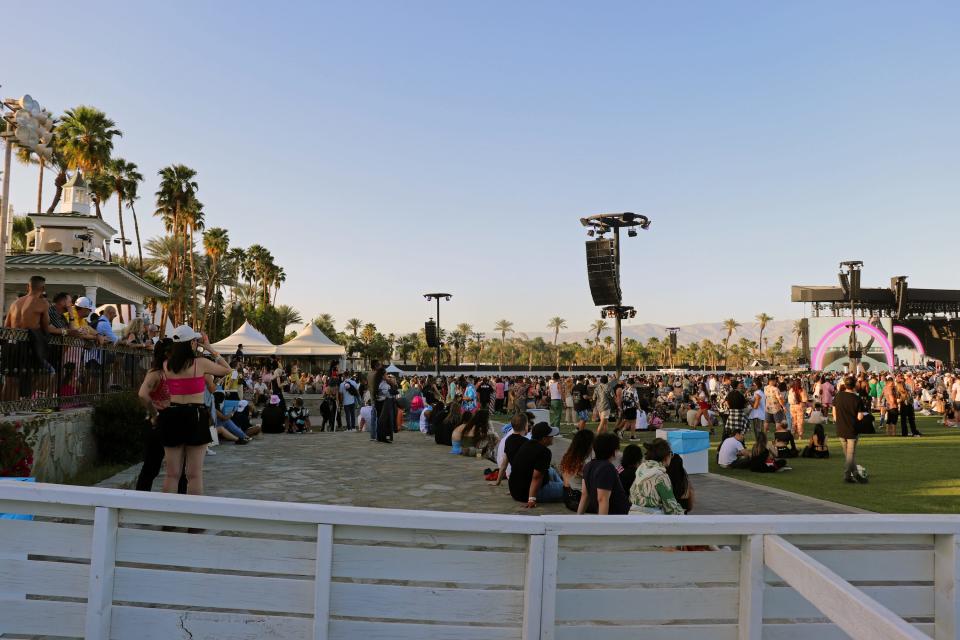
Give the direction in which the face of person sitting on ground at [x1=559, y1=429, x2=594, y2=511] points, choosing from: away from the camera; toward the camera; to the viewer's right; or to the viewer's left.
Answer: away from the camera

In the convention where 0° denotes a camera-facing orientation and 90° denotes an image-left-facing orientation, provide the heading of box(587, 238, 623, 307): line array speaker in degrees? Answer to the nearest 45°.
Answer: approximately 45°

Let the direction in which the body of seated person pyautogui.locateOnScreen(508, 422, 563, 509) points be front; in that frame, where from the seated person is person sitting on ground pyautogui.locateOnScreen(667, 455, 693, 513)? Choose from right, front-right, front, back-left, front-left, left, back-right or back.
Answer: right

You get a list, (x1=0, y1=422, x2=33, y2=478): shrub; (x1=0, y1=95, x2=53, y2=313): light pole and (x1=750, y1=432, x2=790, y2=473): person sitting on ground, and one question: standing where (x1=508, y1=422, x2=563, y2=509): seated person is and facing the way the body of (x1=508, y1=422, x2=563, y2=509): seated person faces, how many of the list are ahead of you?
1

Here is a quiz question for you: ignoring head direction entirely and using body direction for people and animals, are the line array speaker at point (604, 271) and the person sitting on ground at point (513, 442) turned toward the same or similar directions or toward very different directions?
very different directions

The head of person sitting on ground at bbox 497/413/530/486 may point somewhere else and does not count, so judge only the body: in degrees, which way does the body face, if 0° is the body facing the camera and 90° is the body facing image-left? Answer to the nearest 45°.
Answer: approximately 225°

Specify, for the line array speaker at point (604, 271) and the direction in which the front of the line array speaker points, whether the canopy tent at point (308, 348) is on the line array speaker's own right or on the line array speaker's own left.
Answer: on the line array speaker's own right

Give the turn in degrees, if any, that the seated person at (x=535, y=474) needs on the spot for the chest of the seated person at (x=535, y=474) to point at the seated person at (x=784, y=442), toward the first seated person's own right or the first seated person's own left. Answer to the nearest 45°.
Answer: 0° — they already face them
